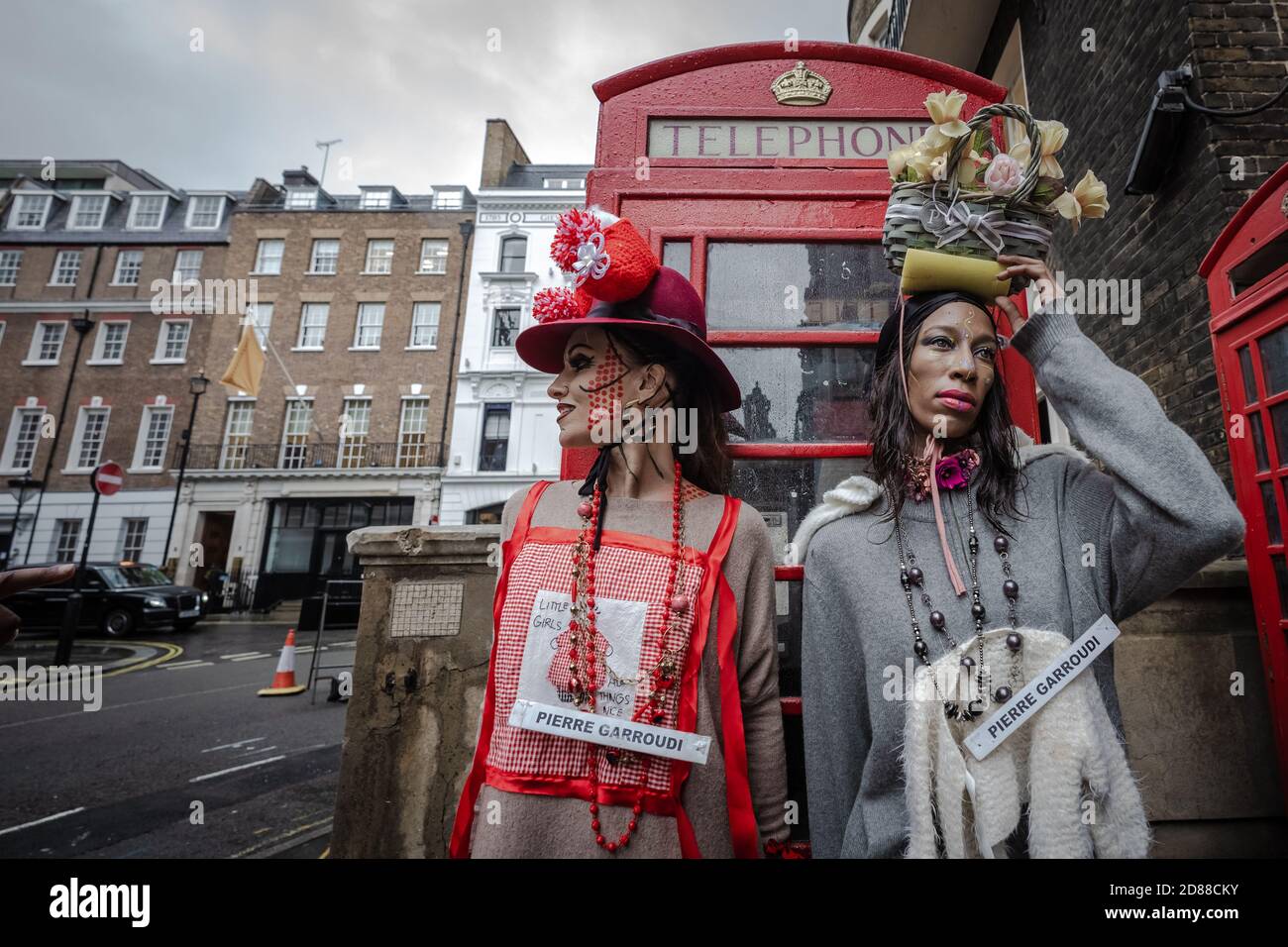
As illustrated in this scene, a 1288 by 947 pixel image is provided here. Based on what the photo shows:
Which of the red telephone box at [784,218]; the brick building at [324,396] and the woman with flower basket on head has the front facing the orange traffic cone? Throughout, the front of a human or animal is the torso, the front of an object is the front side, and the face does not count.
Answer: the brick building

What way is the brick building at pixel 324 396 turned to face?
toward the camera

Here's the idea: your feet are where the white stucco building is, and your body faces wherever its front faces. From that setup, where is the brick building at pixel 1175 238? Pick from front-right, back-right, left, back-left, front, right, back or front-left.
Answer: front

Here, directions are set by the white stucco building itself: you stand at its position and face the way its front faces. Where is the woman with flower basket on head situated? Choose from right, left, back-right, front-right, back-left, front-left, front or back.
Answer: front

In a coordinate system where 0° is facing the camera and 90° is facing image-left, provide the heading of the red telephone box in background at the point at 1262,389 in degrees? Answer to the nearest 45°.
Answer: approximately 45°

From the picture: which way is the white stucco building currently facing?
toward the camera

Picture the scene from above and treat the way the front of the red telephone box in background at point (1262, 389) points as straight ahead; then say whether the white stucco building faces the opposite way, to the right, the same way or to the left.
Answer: to the left

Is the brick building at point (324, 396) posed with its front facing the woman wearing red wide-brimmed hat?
yes

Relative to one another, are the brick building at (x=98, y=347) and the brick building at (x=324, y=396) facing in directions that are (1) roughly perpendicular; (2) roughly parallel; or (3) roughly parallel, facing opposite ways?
roughly parallel

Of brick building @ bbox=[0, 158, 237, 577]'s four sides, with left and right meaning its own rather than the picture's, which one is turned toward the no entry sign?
front

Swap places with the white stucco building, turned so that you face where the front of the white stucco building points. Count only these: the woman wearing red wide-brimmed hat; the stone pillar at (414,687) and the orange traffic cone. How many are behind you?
0

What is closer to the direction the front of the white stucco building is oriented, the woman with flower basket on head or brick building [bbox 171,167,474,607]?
the woman with flower basket on head

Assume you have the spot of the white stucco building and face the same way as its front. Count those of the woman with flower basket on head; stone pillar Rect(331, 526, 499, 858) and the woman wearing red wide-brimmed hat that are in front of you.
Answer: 3

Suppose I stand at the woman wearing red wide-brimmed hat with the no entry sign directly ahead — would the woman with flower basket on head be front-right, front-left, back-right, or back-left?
back-right

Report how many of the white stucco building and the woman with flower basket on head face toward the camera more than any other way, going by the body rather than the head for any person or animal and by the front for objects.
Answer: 2

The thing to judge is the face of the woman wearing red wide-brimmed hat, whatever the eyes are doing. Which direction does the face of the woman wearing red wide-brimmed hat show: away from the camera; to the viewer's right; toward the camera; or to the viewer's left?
to the viewer's left
